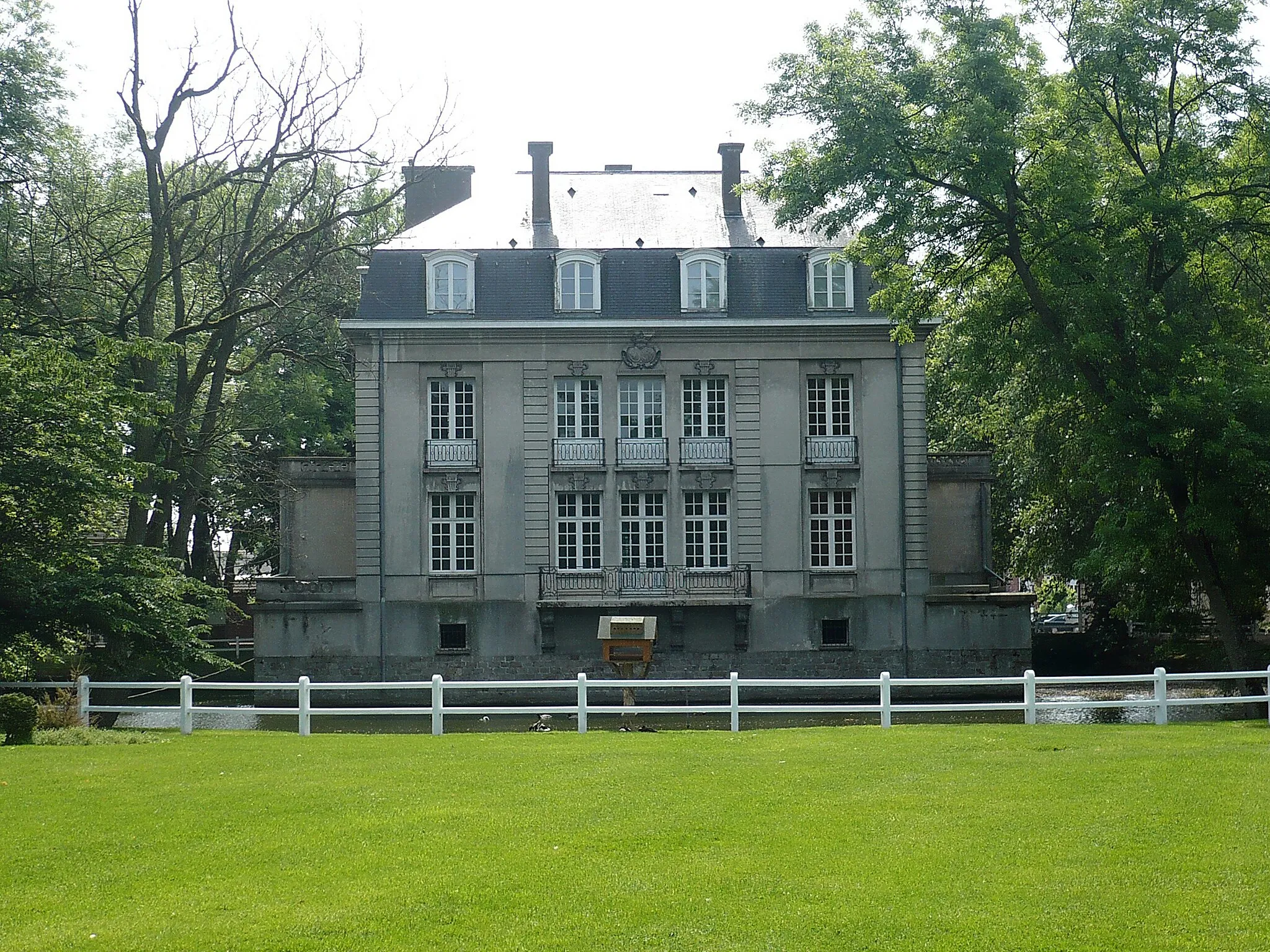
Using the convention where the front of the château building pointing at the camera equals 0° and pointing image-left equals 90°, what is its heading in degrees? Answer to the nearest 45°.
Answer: approximately 0°

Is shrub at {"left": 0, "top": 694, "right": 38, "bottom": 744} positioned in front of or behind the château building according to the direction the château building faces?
in front

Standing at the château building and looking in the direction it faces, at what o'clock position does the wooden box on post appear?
The wooden box on post is roughly at 12 o'clock from the château building.
